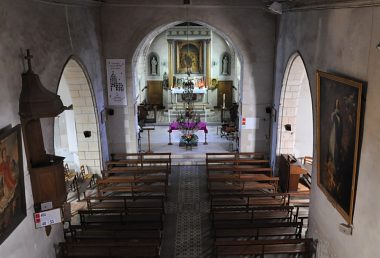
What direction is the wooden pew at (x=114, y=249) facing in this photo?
away from the camera

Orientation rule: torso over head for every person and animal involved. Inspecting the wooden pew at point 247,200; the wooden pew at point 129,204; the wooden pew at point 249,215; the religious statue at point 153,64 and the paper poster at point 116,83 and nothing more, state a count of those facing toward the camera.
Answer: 2

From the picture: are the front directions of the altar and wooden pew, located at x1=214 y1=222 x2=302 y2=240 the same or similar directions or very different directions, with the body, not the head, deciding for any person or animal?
very different directions

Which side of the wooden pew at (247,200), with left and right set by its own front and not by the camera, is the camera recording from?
back

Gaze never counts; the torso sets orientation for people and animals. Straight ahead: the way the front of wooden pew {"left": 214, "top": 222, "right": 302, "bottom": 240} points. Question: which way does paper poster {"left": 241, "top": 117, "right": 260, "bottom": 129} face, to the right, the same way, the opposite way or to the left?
the opposite way

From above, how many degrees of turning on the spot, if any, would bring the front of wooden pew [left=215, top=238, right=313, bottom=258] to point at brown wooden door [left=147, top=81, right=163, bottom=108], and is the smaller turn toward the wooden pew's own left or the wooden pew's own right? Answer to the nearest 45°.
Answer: approximately 45° to the wooden pew's own left

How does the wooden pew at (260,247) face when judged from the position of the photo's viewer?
facing away from the viewer

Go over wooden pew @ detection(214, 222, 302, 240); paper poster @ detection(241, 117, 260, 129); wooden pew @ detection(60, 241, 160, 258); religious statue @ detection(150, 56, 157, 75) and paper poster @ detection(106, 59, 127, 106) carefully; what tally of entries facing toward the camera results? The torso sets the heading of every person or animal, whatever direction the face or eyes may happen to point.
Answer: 3

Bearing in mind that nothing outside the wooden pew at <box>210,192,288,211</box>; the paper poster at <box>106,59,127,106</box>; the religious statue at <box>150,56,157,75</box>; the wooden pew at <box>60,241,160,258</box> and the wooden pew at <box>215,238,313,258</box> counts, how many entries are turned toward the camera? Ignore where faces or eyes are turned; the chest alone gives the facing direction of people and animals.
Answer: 2

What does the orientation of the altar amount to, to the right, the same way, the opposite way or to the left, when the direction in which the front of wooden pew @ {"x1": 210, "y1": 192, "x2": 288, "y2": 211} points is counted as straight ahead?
the opposite way

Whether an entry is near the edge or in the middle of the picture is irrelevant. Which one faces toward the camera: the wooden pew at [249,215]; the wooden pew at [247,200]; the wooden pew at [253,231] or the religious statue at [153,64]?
the religious statue

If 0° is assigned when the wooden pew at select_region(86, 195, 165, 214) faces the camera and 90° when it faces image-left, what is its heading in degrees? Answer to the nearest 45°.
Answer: approximately 180°

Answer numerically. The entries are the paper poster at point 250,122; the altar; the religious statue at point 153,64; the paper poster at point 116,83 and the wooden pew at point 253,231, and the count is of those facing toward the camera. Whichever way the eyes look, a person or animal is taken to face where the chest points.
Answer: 4

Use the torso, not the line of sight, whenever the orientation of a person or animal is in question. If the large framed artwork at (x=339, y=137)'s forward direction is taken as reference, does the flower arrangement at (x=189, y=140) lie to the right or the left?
on its right
